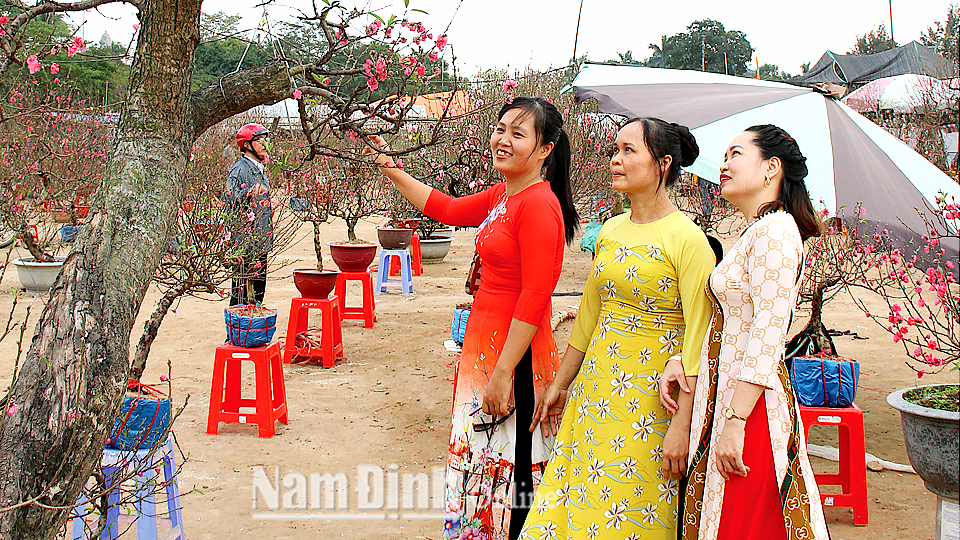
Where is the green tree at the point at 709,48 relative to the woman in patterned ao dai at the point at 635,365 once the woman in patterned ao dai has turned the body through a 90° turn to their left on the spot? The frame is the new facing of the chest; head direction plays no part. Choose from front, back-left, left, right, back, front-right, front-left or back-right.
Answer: back-left

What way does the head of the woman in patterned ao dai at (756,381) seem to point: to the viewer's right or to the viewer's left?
to the viewer's left

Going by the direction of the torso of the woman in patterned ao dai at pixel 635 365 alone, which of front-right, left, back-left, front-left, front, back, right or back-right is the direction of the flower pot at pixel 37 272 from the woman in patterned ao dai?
right

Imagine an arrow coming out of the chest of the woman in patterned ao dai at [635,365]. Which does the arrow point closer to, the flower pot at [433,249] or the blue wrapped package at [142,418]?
the blue wrapped package

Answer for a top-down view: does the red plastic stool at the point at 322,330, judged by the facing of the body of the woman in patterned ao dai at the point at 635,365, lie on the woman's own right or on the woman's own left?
on the woman's own right

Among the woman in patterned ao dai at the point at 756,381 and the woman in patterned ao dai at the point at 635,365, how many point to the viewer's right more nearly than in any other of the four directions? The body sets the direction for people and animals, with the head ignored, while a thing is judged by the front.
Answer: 0

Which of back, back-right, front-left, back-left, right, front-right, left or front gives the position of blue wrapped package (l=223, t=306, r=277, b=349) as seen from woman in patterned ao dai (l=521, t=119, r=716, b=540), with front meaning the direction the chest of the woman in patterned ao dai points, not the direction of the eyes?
right

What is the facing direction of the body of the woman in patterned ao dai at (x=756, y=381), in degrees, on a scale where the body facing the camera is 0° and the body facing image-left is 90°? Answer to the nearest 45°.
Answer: approximately 90°

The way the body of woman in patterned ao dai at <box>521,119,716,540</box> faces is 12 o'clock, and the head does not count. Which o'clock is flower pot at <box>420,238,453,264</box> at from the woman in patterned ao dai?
The flower pot is roughly at 4 o'clock from the woman in patterned ao dai.

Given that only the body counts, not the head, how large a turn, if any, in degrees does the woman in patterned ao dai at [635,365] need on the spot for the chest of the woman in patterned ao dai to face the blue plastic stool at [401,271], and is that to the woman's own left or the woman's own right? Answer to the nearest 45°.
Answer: approximately 135° to the woman's own right

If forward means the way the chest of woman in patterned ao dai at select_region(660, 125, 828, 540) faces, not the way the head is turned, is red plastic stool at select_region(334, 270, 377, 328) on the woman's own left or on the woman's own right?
on the woman's own right

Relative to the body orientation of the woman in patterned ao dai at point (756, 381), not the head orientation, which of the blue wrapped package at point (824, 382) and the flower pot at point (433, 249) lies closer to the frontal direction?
the flower pot
